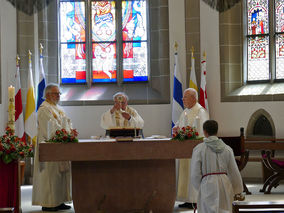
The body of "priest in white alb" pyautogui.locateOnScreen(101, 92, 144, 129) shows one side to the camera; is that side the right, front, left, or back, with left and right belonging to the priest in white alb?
front

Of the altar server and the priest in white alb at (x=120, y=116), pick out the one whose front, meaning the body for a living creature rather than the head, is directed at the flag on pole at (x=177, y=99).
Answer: the altar server

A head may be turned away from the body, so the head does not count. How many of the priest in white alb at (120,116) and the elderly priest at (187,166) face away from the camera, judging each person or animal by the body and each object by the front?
0

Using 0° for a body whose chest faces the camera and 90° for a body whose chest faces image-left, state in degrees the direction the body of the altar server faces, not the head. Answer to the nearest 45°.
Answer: approximately 180°

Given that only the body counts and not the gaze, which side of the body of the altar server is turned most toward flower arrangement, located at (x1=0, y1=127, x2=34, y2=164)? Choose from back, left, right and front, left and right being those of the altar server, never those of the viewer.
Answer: left

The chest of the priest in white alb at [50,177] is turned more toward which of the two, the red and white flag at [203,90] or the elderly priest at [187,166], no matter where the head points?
the elderly priest
